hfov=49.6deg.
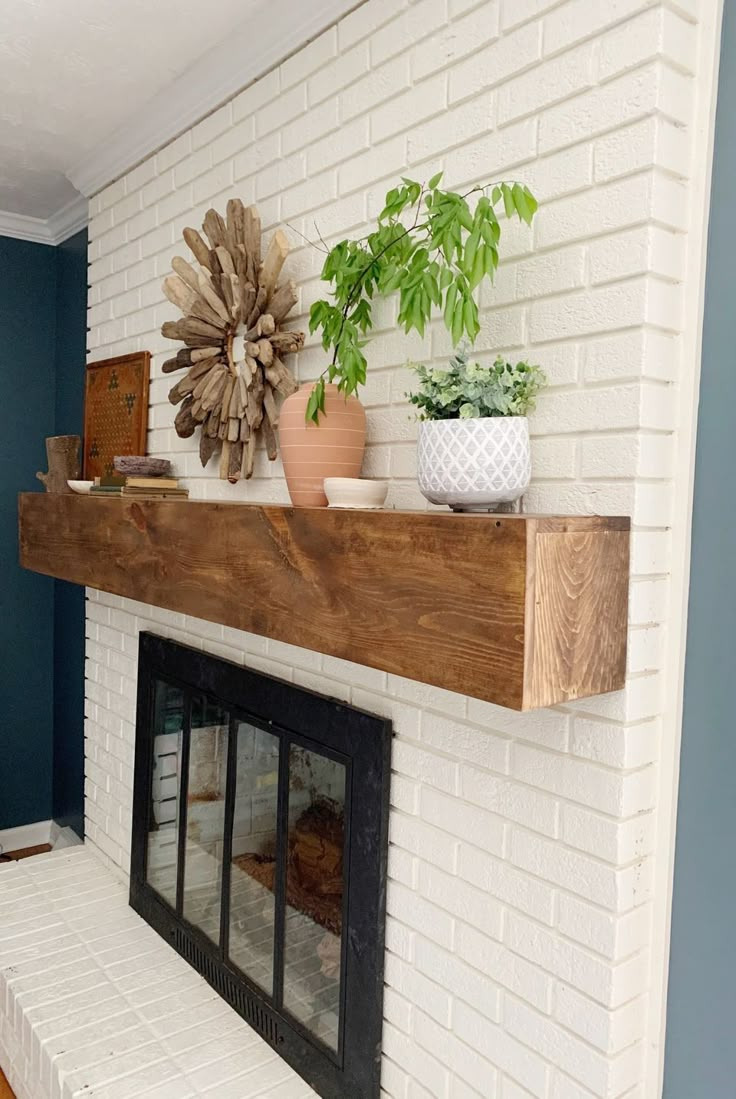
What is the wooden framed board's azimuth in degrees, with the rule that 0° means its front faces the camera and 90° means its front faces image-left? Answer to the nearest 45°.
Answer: approximately 45°

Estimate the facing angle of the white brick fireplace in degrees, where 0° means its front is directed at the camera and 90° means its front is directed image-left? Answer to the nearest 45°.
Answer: approximately 45°

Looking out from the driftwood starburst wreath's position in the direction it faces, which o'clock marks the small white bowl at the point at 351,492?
The small white bowl is roughly at 10 o'clock from the driftwood starburst wreath.

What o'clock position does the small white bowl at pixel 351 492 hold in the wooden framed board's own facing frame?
The small white bowl is roughly at 10 o'clock from the wooden framed board.

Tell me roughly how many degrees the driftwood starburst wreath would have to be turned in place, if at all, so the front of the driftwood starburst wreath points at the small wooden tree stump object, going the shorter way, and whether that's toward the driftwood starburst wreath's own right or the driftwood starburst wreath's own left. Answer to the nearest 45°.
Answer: approximately 90° to the driftwood starburst wreath's own right

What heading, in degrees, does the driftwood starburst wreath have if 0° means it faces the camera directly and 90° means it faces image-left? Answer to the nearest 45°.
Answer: approximately 45°

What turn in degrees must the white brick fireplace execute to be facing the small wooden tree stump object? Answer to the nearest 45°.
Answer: approximately 90° to its right

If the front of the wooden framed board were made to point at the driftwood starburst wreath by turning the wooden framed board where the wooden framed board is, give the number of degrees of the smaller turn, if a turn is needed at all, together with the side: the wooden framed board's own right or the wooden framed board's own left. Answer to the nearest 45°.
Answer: approximately 45° to the wooden framed board's own left

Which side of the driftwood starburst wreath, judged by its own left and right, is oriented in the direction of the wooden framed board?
right

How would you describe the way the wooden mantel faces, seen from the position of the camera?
facing the viewer and to the left of the viewer

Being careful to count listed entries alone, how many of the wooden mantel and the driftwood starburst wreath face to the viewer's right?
0

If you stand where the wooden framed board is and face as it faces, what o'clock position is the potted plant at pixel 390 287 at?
The potted plant is roughly at 10 o'clock from the wooden framed board.
